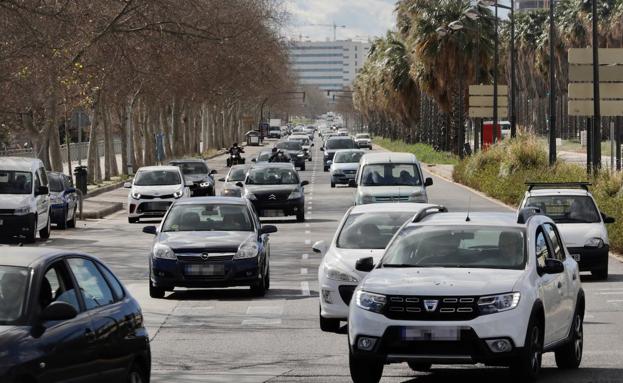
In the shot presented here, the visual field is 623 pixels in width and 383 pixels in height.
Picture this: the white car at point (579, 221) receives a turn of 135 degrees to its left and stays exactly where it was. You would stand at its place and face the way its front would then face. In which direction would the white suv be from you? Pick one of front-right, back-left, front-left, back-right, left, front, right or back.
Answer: back-right

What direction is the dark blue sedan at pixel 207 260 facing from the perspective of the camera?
toward the camera

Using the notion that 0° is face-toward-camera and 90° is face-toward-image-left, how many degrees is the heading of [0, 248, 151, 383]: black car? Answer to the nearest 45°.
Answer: approximately 45°

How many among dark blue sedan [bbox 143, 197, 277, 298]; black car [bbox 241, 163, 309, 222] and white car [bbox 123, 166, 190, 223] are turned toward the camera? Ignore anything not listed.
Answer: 3

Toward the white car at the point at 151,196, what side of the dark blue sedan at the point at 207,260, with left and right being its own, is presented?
back

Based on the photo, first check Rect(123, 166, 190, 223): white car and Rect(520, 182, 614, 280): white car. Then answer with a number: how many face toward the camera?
2

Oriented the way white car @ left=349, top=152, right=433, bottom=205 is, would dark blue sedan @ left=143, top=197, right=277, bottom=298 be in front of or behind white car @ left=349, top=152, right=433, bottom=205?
in front

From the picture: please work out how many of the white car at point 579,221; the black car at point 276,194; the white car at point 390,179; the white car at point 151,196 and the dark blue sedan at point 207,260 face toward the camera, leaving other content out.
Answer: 5

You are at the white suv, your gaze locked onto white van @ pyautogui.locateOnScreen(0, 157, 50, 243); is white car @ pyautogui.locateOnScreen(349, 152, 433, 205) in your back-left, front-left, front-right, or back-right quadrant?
front-right

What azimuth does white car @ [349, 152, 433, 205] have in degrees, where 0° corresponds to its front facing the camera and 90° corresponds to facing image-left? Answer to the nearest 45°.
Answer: approximately 0°

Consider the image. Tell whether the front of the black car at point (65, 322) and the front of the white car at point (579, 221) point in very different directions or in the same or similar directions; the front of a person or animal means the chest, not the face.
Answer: same or similar directions

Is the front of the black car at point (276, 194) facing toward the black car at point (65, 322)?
yes

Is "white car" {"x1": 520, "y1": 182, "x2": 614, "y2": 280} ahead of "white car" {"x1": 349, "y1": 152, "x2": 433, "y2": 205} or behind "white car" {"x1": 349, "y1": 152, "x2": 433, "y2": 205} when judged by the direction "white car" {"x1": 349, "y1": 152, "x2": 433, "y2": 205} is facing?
ahead

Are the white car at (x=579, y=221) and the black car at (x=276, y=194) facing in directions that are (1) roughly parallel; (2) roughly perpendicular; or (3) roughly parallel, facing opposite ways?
roughly parallel

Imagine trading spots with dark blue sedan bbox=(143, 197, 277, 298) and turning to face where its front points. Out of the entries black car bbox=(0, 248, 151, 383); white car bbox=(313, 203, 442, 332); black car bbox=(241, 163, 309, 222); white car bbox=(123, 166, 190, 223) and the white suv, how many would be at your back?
2

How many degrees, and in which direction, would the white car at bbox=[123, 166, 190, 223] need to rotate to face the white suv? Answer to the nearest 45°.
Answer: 0° — it already faces it
